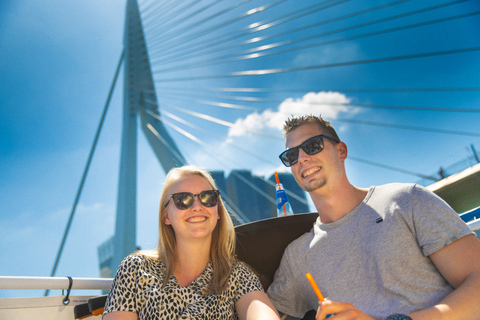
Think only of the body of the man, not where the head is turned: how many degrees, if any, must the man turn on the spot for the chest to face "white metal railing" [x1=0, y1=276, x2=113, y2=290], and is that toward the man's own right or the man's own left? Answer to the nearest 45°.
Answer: approximately 45° to the man's own right

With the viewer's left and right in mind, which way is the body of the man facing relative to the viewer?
facing the viewer and to the left of the viewer

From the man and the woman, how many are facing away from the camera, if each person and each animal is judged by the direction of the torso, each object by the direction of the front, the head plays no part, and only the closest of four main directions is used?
0

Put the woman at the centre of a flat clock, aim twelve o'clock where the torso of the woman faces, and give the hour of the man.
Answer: The man is roughly at 10 o'clock from the woman.
